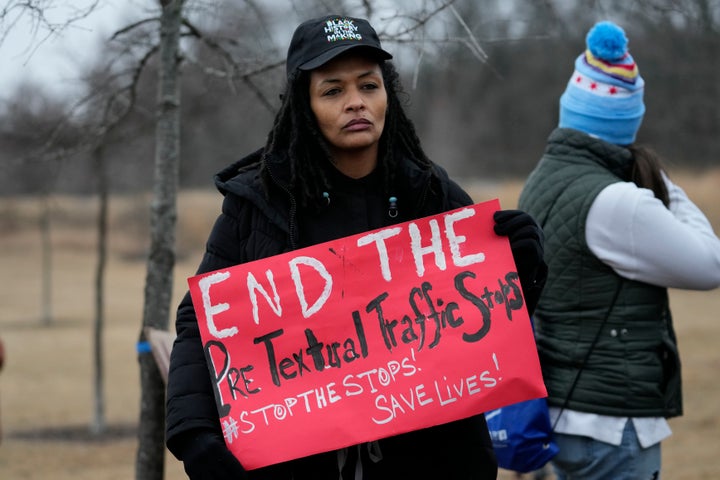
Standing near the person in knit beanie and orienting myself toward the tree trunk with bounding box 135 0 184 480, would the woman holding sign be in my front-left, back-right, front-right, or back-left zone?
front-left

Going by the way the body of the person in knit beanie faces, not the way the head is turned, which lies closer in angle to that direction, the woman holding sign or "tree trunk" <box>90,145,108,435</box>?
the tree trunk

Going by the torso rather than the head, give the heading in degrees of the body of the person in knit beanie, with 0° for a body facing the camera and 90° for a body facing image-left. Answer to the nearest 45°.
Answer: approximately 225°

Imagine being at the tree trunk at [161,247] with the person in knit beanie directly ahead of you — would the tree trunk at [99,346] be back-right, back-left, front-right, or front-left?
back-left

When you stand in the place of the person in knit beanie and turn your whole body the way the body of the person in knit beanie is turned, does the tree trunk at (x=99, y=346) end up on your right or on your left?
on your left

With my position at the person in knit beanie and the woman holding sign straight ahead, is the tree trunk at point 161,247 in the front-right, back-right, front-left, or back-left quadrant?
front-right
